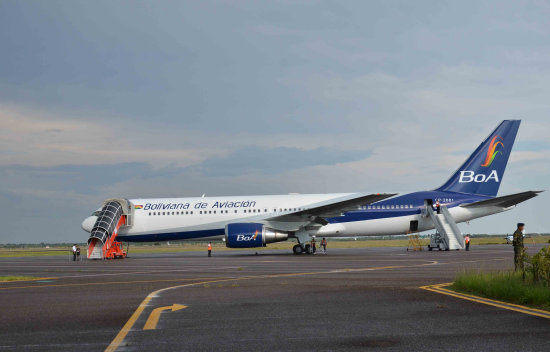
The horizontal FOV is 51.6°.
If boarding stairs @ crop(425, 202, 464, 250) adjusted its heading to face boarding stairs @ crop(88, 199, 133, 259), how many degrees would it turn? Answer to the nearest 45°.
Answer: approximately 135° to its right

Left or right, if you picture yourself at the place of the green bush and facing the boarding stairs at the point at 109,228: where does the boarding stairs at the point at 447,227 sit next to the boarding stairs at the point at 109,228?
right

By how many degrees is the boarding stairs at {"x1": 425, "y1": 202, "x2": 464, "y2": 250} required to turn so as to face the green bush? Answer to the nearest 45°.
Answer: approximately 45° to its right

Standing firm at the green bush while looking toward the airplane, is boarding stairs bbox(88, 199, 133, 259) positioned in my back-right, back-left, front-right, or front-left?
front-left

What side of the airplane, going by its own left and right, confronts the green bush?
left

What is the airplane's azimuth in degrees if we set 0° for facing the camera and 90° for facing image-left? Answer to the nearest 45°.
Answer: approximately 90°

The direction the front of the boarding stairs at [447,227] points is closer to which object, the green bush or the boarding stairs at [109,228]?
the green bush

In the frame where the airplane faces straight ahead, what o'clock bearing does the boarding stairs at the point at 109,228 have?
The boarding stairs is roughly at 12 o'clock from the airplane.

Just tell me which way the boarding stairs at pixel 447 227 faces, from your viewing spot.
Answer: facing the viewer and to the right of the viewer
